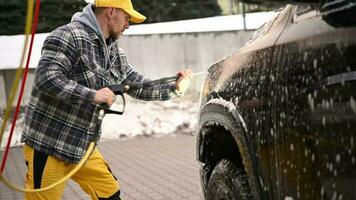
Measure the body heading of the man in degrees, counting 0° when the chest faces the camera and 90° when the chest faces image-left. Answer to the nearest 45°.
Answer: approximately 270°

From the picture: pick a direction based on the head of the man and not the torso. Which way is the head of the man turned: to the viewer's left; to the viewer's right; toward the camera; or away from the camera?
to the viewer's right
